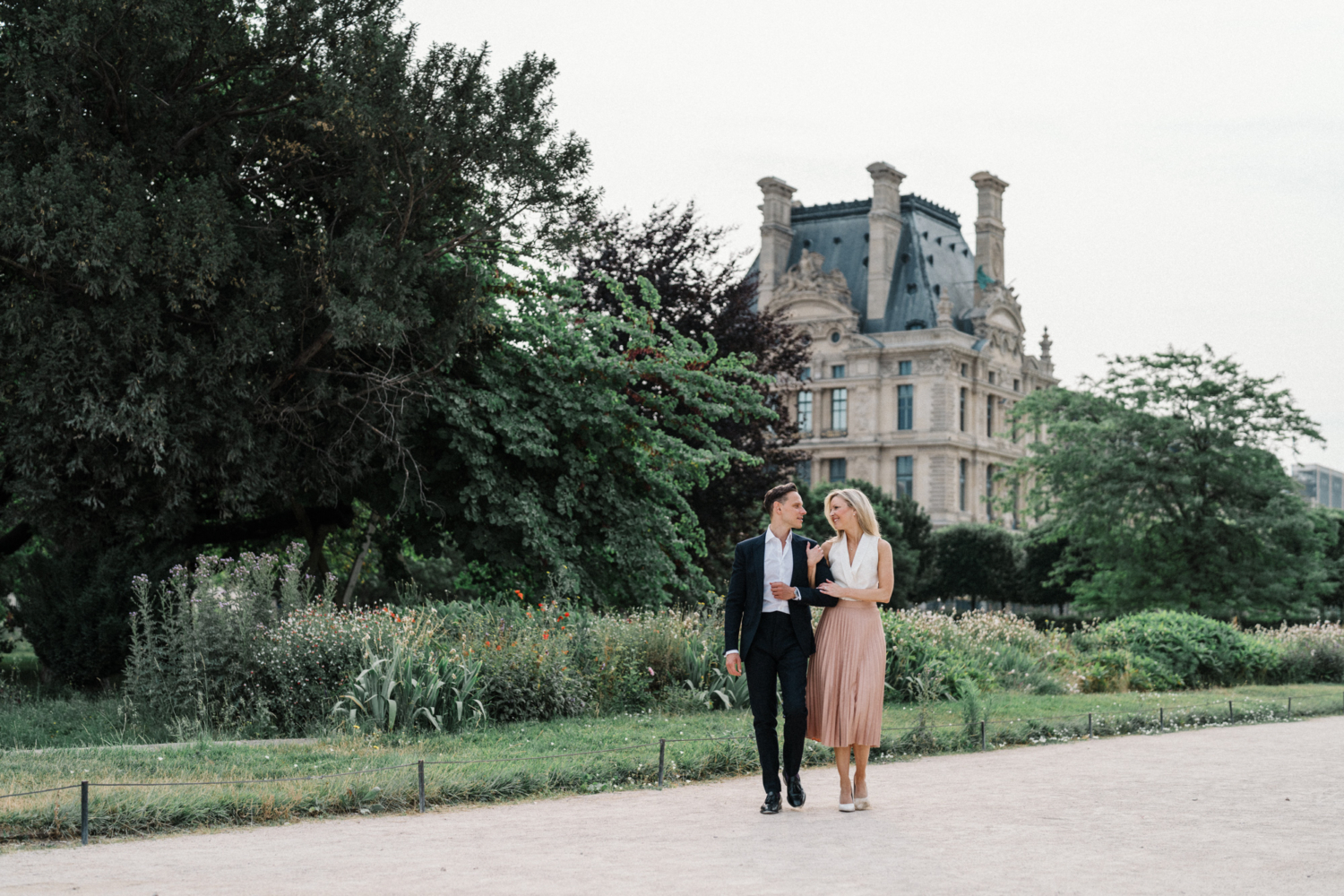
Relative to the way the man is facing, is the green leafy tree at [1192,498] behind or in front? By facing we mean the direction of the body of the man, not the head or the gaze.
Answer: behind

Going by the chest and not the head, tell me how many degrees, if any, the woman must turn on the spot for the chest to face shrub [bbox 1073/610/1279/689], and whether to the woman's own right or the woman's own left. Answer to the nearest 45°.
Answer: approximately 180°

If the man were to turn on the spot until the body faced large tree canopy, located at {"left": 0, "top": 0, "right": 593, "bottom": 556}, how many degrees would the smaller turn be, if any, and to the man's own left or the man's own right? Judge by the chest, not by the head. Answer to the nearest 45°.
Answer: approximately 135° to the man's own right

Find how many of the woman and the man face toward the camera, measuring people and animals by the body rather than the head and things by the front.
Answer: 2

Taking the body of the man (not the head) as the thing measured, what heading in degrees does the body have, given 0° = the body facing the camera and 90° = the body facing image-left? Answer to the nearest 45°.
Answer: approximately 0°

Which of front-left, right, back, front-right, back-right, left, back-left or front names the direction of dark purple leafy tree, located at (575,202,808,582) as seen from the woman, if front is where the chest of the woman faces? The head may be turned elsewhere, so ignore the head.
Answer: back

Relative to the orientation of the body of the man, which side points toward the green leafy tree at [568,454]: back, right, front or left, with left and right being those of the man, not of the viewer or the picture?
back
